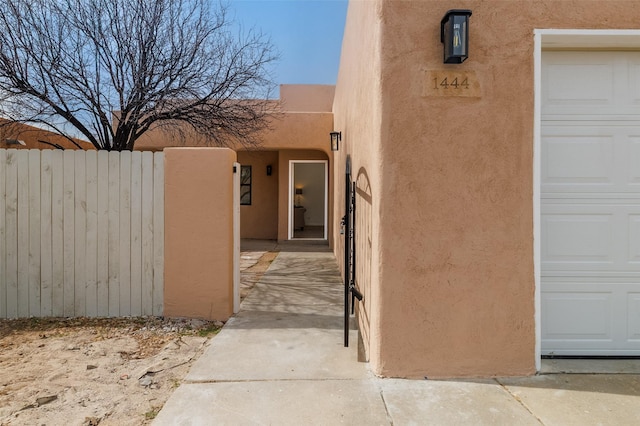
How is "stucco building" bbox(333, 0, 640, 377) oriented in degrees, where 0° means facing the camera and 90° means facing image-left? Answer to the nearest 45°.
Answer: approximately 0°

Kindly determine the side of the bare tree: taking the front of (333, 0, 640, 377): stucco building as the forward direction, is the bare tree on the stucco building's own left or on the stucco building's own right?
on the stucco building's own right

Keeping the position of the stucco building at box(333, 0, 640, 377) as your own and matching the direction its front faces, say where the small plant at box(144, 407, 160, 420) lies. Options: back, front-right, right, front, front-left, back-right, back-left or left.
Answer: front-right

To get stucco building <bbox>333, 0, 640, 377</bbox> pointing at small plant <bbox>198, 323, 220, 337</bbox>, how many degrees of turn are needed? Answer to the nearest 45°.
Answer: approximately 90° to its right

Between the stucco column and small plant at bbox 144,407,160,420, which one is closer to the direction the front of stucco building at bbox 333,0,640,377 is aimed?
the small plant

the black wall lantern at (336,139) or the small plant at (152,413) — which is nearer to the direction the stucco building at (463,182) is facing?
the small plant

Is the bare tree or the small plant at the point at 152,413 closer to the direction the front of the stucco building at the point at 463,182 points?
the small plant

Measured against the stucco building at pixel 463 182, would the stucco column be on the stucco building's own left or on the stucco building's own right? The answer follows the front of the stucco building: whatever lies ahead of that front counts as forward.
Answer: on the stucco building's own right
